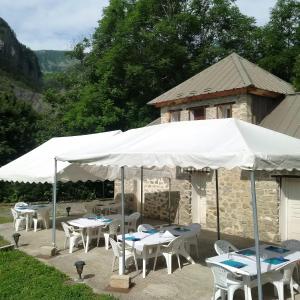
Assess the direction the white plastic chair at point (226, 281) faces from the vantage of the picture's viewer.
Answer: facing away from the viewer and to the right of the viewer

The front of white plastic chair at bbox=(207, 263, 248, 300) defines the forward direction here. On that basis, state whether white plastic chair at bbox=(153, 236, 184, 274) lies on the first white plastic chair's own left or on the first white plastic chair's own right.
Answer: on the first white plastic chair's own left

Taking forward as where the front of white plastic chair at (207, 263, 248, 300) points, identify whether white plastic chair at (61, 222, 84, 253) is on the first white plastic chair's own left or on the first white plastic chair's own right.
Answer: on the first white plastic chair's own left

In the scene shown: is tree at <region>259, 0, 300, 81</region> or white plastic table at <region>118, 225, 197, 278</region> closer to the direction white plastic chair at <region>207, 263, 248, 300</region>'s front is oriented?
the tree

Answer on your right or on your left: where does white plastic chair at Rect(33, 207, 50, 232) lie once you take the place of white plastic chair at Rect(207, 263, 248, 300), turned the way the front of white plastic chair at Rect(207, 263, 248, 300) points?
on your left

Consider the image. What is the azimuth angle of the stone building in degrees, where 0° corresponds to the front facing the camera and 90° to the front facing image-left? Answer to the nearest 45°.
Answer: approximately 45°

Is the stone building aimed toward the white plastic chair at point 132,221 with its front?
yes

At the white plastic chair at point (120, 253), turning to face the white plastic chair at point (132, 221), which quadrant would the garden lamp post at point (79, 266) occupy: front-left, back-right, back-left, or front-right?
back-left

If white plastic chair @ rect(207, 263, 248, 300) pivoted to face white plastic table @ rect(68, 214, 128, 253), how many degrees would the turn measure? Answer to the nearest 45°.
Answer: approximately 90° to its left

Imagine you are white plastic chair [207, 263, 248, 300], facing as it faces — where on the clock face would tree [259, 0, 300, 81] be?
The tree is roughly at 11 o'clock from the white plastic chair.

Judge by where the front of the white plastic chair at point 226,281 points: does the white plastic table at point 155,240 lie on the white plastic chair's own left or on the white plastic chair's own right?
on the white plastic chair's own left

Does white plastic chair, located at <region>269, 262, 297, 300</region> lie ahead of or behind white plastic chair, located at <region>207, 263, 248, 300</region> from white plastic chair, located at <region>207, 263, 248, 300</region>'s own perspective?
ahead
